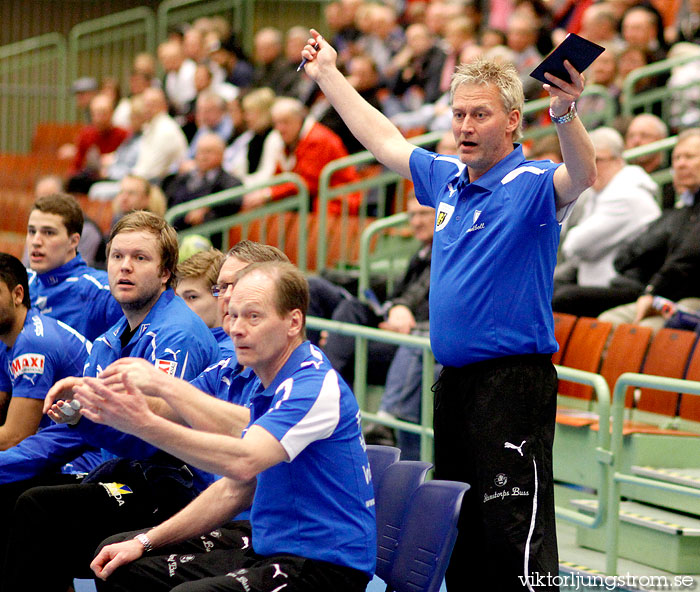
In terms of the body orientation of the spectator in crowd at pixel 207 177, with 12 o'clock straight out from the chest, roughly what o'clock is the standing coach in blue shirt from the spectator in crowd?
The standing coach in blue shirt is roughly at 10 o'clock from the spectator in crowd.

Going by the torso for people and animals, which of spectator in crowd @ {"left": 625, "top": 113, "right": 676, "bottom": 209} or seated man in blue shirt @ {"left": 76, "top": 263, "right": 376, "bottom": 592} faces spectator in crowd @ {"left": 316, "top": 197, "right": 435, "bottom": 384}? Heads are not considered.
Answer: spectator in crowd @ {"left": 625, "top": 113, "right": 676, "bottom": 209}

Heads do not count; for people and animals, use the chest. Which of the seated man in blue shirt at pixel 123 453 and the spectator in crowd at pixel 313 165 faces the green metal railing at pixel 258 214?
the spectator in crowd

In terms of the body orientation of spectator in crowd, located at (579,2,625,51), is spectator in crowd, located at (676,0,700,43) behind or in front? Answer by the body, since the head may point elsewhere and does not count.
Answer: behind
